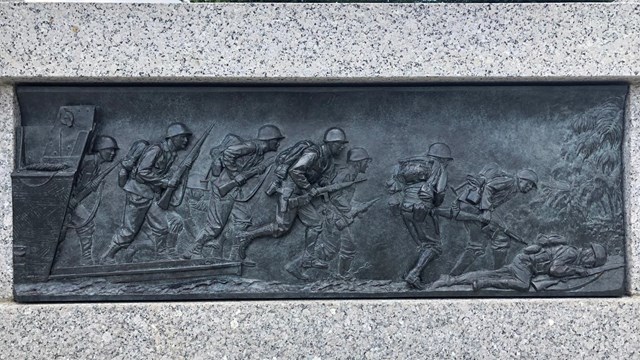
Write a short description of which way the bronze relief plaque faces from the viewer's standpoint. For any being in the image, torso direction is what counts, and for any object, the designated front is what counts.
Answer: facing the viewer
